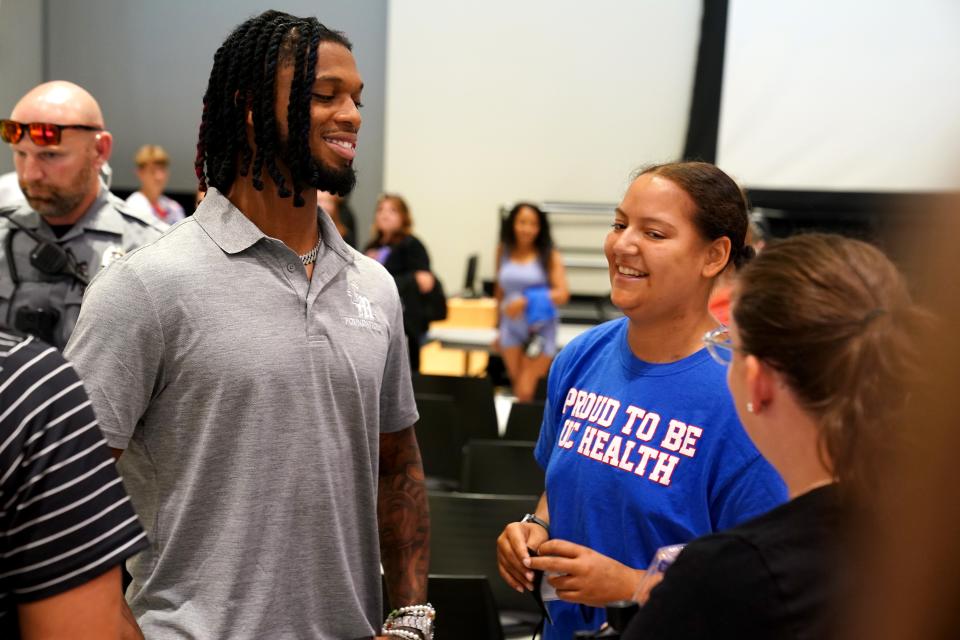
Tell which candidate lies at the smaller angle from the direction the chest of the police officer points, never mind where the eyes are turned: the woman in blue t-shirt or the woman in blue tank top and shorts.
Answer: the woman in blue t-shirt

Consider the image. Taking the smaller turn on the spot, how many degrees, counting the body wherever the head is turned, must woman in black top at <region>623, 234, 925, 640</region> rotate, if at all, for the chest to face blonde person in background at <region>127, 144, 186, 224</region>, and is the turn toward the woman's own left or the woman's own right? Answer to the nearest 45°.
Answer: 0° — they already face them

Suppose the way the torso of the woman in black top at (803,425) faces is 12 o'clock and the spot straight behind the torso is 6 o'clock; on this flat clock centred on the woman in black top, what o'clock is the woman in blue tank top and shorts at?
The woman in blue tank top and shorts is roughly at 1 o'clock from the woman in black top.

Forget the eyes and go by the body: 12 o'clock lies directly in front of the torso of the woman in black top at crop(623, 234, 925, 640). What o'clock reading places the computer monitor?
The computer monitor is roughly at 1 o'clock from the woman in black top.

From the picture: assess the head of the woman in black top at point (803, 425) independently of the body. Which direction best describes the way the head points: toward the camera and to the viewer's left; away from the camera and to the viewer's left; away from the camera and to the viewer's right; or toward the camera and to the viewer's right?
away from the camera and to the viewer's left

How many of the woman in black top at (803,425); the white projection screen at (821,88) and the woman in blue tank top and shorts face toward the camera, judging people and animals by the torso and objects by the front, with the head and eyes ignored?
2

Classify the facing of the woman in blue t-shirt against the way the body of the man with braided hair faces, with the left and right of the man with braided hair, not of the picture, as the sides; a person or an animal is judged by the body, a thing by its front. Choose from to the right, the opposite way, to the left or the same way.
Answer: to the right

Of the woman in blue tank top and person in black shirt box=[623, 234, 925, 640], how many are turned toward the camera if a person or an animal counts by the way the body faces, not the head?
1
